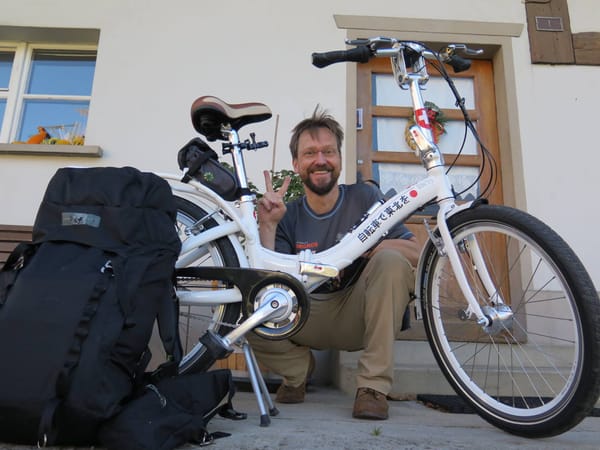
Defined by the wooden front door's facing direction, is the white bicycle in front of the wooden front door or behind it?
in front

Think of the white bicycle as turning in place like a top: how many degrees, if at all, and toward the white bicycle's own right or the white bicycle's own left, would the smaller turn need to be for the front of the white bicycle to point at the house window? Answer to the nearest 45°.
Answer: approximately 180°

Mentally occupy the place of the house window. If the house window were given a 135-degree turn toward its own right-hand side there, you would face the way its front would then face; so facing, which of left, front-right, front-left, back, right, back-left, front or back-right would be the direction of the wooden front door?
back

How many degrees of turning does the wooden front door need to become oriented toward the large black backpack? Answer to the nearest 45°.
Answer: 0° — it already faces it

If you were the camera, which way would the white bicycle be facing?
facing the viewer and to the right of the viewer

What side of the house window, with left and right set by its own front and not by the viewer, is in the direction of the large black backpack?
front

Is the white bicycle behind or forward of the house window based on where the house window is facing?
forward

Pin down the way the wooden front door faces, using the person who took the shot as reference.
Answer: facing the viewer

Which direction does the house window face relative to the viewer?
toward the camera

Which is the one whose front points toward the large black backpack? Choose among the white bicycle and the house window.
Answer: the house window
